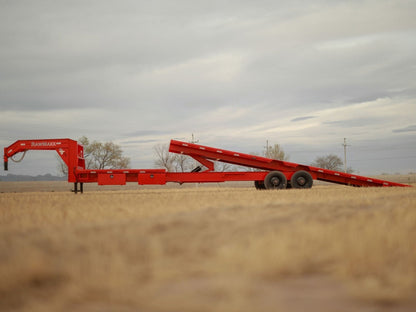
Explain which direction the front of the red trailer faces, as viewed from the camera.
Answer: facing to the left of the viewer
